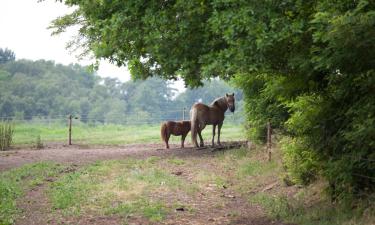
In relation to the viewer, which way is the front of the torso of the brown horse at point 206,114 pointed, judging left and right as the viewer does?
facing away from the viewer and to the right of the viewer

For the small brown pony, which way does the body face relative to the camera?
to the viewer's right

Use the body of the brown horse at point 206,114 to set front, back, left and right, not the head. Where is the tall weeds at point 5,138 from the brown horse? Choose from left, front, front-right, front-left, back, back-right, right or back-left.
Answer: back-left

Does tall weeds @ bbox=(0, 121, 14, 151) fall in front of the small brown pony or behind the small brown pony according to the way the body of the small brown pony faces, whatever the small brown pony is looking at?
behind

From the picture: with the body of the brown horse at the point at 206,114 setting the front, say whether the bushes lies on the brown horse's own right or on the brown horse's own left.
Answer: on the brown horse's own right

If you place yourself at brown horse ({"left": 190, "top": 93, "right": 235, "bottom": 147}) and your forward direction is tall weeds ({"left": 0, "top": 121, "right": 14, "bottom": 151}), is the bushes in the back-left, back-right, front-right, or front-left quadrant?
back-left
